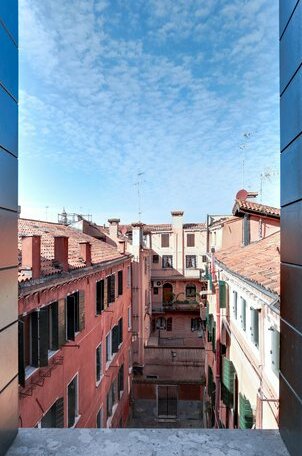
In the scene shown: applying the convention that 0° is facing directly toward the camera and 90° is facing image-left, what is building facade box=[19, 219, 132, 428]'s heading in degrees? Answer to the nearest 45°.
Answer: approximately 315°

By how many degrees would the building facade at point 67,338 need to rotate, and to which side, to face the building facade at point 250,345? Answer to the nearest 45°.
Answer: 0° — it already faces it
